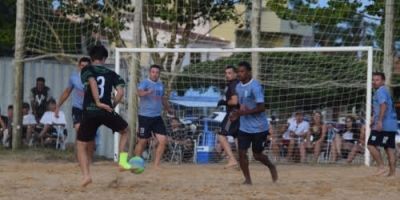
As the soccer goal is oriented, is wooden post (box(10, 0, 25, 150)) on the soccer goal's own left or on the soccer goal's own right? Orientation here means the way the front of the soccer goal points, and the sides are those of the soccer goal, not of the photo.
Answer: on the soccer goal's own right

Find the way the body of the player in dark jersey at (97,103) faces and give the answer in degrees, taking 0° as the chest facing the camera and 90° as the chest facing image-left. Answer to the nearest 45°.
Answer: approximately 225°

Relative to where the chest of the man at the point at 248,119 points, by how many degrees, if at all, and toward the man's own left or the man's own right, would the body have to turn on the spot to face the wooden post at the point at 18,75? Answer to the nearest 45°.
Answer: approximately 90° to the man's own right

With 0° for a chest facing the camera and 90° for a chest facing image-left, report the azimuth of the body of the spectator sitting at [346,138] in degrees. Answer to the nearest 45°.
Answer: approximately 45°

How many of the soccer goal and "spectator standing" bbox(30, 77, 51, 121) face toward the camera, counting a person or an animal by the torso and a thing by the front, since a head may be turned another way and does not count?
2

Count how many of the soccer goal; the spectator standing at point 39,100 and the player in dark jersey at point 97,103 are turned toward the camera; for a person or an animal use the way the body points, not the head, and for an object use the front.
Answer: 2

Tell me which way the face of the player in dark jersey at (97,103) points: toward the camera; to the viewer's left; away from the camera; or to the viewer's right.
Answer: away from the camera
